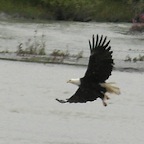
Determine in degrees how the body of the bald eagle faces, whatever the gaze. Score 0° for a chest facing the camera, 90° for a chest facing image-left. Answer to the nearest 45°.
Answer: approximately 90°
